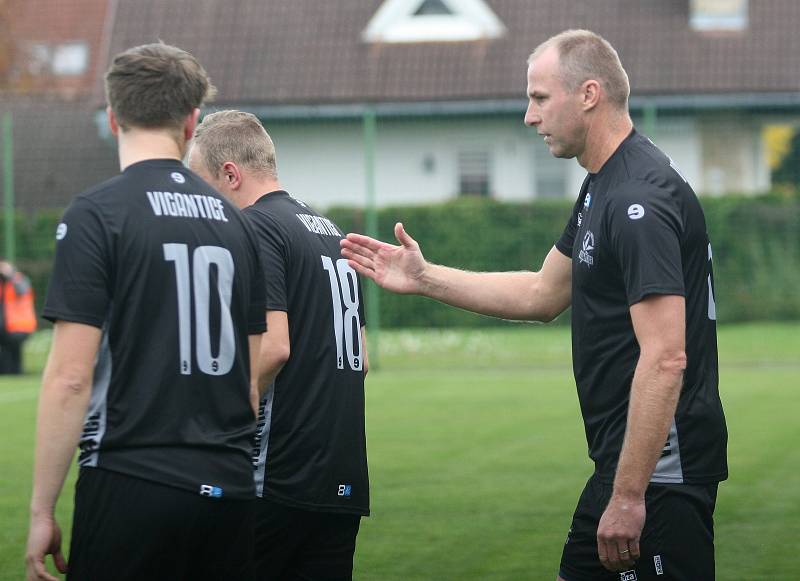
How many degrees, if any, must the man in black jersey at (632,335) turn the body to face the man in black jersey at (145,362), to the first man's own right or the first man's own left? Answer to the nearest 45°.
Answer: approximately 45° to the first man's own left

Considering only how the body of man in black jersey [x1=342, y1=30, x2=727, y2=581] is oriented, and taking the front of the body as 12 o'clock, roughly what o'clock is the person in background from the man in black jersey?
The person in background is roughly at 2 o'clock from the man in black jersey.

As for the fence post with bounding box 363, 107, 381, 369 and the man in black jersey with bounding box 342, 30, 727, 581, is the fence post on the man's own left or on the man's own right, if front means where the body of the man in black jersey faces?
on the man's own right

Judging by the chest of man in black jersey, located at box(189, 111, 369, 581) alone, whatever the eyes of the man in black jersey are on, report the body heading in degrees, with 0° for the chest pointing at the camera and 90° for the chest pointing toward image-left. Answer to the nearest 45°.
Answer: approximately 135°

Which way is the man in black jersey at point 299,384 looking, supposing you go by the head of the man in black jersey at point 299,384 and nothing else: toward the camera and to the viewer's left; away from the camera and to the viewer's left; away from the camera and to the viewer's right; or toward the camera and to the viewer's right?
away from the camera and to the viewer's left

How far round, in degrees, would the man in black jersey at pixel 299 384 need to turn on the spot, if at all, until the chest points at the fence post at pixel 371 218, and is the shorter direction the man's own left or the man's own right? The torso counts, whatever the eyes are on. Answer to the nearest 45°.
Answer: approximately 45° to the man's own right

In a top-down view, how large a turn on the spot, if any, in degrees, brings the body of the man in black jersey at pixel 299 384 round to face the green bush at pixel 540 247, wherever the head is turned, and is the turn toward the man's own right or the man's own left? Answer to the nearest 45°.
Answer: approximately 45° to the man's own right

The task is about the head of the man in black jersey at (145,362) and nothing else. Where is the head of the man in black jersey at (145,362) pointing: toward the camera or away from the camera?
away from the camera

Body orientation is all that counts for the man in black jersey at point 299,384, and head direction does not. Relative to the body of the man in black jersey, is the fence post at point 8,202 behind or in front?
in front

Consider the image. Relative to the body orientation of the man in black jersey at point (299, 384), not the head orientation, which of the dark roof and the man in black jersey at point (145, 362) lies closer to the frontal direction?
the dark roof

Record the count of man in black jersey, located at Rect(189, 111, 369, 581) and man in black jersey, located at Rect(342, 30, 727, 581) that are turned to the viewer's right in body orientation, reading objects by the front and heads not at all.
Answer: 0

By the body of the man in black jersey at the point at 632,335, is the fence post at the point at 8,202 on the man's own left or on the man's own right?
on the man's own right

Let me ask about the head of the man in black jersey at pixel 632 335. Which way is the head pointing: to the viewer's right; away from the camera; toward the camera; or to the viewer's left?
to the viewer's left

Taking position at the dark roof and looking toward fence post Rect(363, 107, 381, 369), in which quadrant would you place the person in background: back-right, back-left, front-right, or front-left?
front-right

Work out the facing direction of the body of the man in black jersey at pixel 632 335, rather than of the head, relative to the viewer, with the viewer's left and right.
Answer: facing to the left of the viewer
